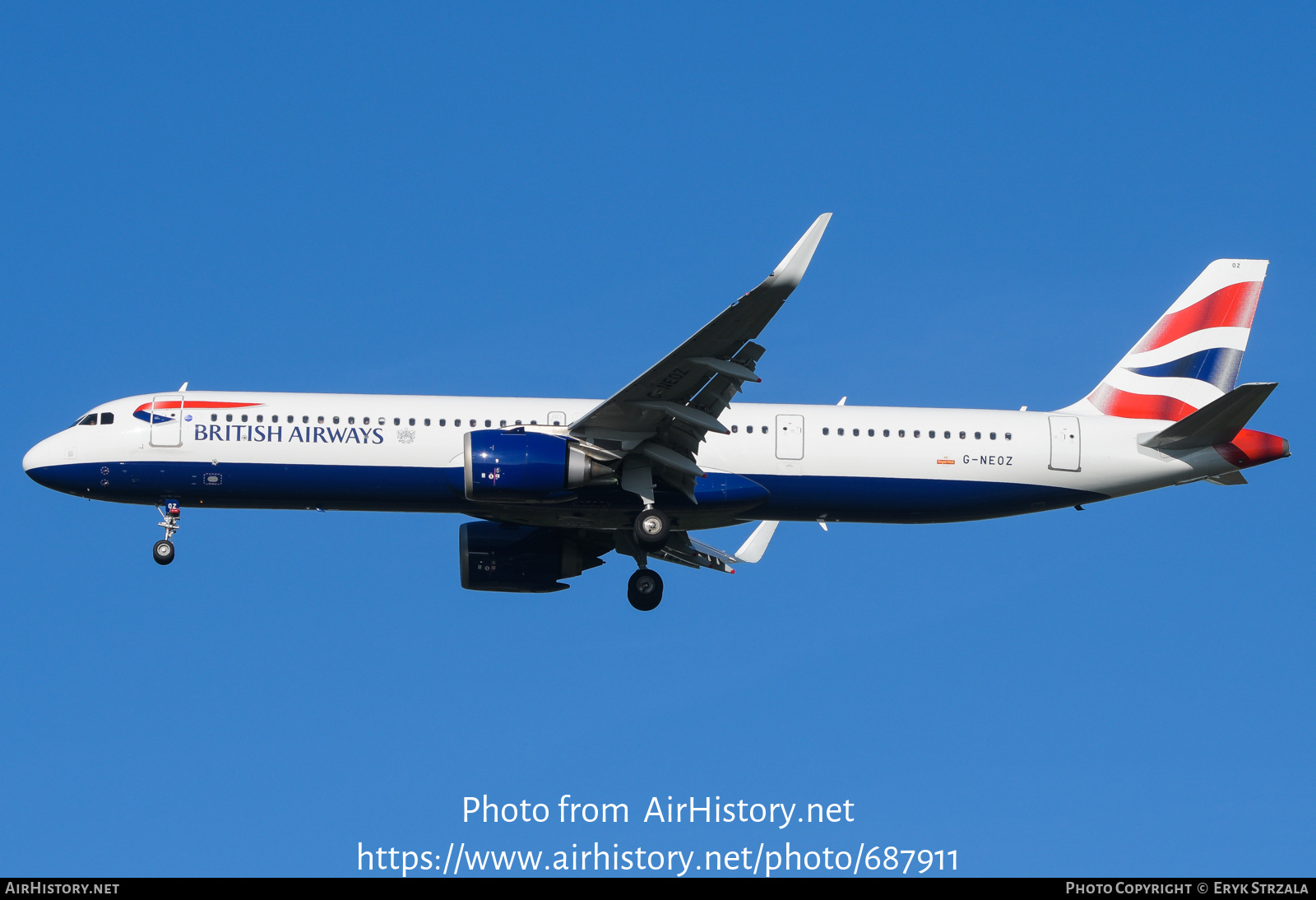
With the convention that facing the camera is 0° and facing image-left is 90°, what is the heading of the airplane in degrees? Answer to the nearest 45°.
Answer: approximately 90°
